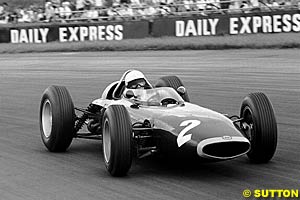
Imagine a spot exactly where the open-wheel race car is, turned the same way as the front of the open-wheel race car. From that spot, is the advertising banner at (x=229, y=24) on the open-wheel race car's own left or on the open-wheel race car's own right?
on the open-wheel race car's own left

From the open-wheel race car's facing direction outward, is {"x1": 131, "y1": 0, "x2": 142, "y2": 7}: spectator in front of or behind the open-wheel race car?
behind

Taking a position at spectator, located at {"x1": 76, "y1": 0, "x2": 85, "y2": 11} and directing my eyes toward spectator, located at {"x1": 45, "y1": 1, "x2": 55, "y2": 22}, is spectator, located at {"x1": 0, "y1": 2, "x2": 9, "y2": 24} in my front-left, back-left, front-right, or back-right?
front-right

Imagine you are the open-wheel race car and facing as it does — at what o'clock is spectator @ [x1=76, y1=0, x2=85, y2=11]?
The spectator is roughly at 7 o'clock from the open-wheel race car.

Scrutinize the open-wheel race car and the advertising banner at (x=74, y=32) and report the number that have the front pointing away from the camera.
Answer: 0

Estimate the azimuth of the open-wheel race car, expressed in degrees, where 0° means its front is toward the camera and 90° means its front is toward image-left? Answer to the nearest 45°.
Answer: approximately 315°

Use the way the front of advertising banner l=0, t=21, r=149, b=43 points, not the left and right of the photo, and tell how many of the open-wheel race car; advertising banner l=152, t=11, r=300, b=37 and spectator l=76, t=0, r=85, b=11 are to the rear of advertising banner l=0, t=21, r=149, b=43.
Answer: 1
